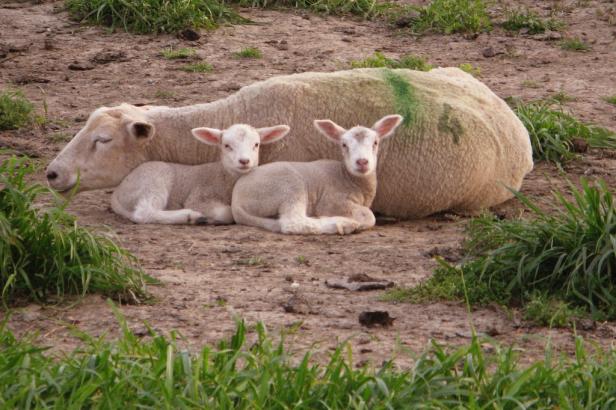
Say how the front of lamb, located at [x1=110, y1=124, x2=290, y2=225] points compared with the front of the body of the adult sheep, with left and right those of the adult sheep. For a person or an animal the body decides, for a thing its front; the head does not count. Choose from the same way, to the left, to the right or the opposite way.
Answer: the opposite way

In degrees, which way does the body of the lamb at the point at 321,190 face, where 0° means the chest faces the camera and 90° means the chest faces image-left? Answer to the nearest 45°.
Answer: approximately 270°

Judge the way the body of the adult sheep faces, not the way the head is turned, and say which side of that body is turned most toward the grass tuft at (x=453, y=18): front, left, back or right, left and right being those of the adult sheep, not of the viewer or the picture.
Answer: right

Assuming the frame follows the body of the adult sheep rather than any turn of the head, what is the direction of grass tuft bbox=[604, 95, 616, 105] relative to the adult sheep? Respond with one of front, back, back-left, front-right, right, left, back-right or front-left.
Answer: back-right

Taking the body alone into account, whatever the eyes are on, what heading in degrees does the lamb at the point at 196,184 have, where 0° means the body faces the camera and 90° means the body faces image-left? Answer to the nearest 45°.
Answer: approximately 270°

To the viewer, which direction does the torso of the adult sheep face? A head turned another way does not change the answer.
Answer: to the viewer's left

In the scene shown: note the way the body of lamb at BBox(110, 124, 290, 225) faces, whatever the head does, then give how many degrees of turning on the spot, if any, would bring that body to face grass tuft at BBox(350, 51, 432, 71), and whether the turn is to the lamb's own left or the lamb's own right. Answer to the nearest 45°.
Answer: approximately 45° to the lamb's own left

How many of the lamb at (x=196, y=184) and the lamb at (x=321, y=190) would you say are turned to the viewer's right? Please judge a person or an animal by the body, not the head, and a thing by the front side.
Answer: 2

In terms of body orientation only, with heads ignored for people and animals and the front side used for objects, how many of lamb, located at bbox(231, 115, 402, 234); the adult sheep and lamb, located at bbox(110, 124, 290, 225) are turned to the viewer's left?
1

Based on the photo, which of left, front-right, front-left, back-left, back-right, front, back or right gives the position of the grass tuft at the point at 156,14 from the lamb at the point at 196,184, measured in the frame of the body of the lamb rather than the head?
left

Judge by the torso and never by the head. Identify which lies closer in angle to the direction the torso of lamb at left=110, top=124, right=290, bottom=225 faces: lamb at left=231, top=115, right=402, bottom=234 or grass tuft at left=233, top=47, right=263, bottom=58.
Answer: the lamb

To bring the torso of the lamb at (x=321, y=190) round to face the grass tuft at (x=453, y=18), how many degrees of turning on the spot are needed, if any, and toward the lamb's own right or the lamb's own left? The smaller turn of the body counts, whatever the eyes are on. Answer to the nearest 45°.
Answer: approximately 90° to the lamb's own left

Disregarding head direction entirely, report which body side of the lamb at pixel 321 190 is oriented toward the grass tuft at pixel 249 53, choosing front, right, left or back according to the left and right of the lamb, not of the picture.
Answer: left
